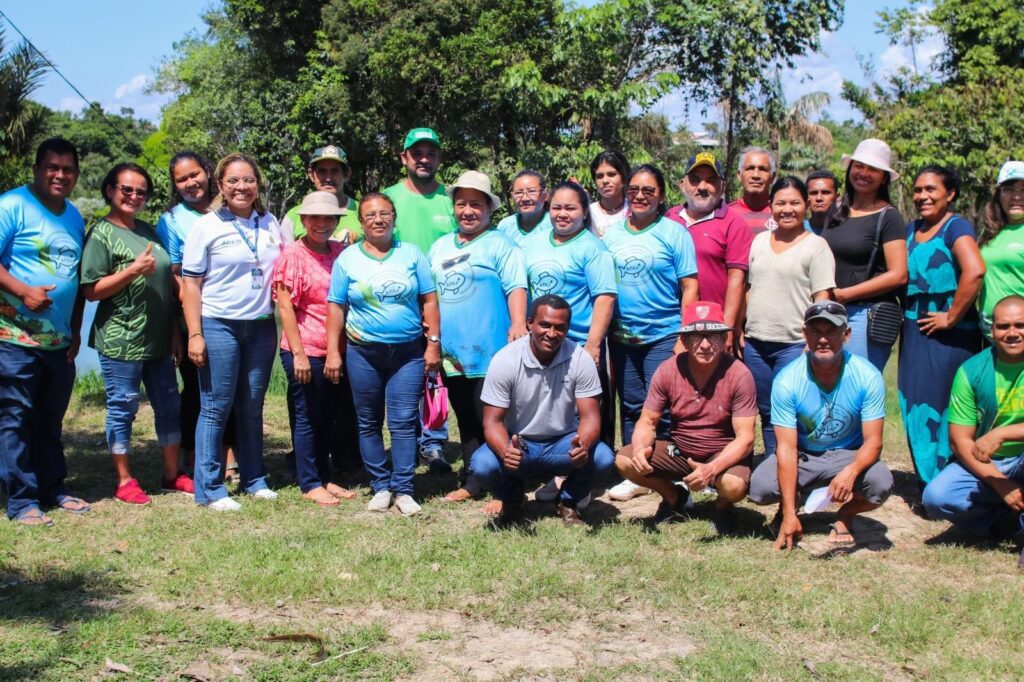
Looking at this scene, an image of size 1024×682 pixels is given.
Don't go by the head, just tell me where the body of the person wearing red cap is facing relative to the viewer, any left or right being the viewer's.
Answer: facing the viewer

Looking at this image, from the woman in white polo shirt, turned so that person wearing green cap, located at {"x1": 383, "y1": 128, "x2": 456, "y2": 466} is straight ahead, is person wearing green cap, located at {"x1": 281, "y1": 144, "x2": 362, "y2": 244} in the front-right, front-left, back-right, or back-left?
front-left

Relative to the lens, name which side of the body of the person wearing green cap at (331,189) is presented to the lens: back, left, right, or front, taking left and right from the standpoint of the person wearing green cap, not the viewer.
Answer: front

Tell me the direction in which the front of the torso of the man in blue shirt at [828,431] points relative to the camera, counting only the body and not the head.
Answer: toward the camera

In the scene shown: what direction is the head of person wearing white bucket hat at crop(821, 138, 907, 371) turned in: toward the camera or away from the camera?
toward the camera

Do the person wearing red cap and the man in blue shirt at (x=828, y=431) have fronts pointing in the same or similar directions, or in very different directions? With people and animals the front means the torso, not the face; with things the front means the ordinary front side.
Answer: same or similar directions

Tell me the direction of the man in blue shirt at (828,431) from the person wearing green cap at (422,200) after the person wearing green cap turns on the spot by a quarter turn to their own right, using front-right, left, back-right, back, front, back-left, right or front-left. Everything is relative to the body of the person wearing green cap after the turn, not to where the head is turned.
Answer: back-left

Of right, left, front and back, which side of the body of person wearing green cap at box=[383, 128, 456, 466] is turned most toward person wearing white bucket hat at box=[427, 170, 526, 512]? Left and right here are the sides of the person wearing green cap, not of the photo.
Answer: front

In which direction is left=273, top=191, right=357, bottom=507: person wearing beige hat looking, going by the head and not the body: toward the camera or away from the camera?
toward the camera

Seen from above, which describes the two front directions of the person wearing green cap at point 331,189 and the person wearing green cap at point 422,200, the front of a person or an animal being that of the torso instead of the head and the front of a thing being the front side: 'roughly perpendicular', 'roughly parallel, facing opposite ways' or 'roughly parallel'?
roughly parallel
